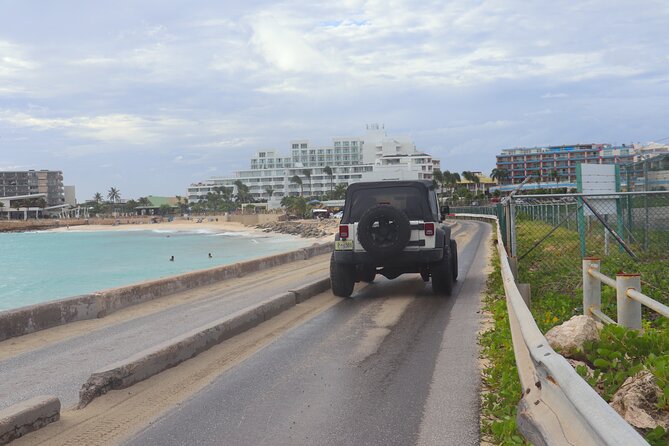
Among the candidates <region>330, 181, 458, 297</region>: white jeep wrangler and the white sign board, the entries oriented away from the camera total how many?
1

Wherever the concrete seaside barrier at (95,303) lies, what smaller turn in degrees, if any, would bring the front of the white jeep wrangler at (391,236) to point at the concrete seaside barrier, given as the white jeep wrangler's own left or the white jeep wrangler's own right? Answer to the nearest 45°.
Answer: approximately 90° to the white jeep wrangler's own left

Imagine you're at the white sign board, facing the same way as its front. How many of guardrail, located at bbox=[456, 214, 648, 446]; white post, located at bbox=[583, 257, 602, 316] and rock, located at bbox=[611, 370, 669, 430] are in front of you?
3

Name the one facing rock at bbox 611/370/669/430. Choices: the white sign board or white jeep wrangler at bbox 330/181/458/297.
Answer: the white sign board

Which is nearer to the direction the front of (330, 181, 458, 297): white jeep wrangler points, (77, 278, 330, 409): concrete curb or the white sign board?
the white sign board

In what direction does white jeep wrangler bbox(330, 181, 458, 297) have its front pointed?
away from the camera

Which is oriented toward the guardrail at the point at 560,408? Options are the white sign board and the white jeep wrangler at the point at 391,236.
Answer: the white sign board

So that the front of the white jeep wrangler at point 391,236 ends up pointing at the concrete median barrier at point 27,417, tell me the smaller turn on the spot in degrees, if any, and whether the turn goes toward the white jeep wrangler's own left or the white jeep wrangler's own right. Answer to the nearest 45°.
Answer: approximately 180°

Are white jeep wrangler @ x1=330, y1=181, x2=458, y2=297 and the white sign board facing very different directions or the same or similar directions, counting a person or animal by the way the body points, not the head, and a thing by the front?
very different directions

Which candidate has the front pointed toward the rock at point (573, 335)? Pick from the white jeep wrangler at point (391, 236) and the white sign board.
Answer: the white sign board

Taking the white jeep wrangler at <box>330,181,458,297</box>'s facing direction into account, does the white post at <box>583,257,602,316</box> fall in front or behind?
behind

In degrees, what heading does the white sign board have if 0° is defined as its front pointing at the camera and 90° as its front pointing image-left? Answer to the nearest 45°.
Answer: approximately 0°

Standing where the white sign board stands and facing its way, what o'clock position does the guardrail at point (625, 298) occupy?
The guardrail is roughly at 12 o'clock from the white sign board.

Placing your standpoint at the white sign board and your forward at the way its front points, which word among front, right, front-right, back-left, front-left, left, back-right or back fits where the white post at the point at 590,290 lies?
front

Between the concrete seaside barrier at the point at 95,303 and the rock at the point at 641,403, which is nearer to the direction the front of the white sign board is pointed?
the rock
